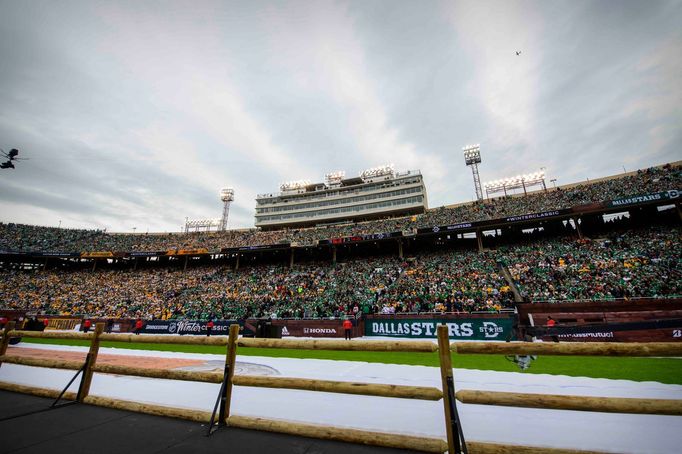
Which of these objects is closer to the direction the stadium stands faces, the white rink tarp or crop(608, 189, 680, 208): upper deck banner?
the white rink tarp

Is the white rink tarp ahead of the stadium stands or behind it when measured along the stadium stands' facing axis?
ahead

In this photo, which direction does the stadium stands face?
toward the camera

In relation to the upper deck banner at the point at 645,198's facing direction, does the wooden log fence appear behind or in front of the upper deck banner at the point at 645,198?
in front

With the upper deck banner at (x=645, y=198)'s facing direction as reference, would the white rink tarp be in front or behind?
in front

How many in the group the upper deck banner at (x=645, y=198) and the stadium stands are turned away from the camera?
0

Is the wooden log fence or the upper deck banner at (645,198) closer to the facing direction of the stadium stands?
the wooden log fence

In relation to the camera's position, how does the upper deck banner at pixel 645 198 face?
facing the viewer and to the left of the viewer
